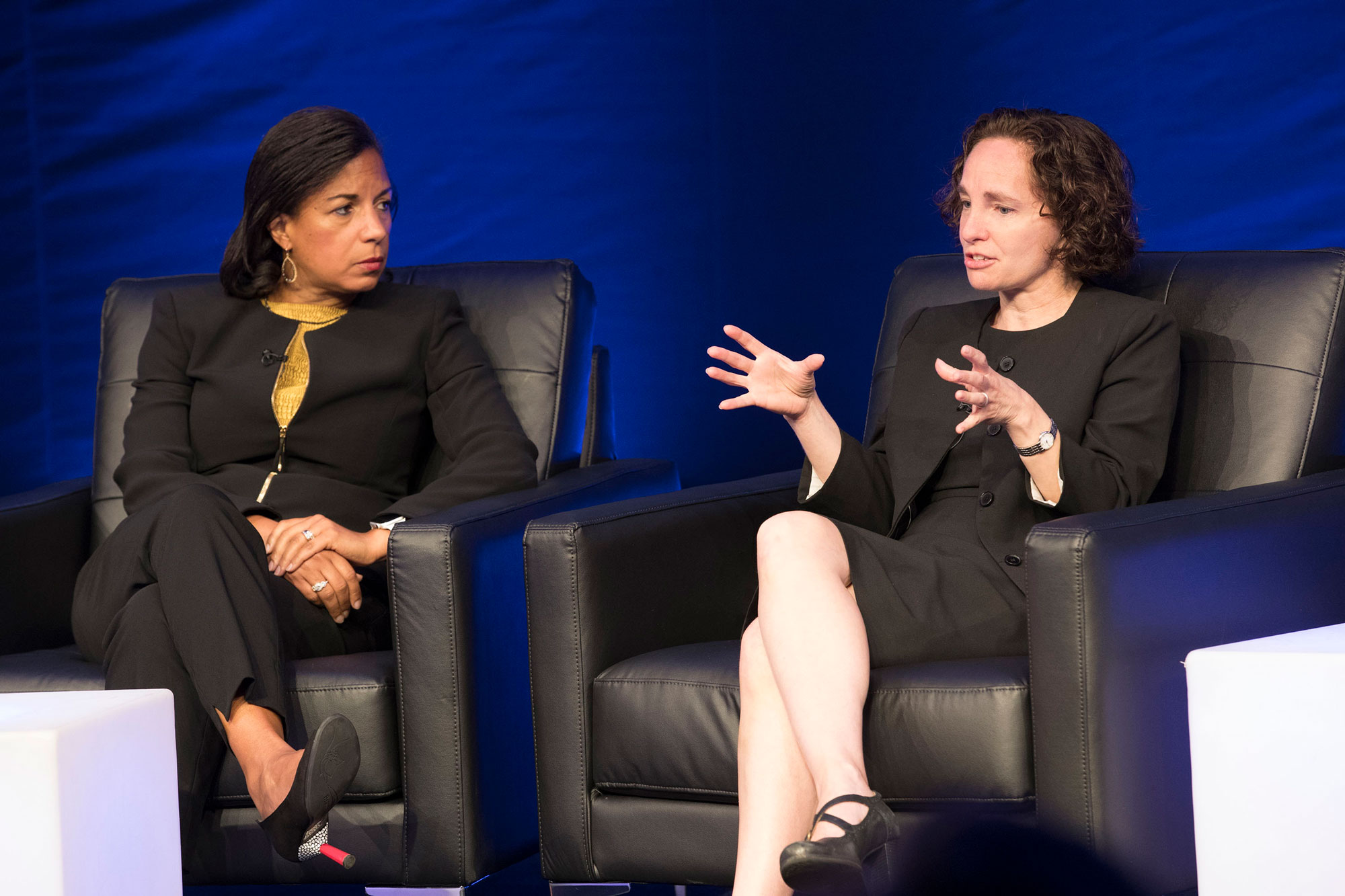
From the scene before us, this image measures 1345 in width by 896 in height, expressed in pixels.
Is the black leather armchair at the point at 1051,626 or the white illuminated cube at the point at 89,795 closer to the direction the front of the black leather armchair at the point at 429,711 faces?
the white illuminated cube

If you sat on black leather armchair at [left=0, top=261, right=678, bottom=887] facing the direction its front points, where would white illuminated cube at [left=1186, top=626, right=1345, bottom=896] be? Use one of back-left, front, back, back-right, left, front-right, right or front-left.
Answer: left

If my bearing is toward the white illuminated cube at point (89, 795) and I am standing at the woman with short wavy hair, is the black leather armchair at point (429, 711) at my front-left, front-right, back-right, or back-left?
front-right

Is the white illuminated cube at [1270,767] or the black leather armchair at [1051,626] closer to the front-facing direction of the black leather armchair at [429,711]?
the white illuminated cube

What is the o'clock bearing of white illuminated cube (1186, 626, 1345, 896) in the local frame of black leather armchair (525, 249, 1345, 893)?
The white illuminated cube is roughly at 10 o'clock from the black leather armchair.

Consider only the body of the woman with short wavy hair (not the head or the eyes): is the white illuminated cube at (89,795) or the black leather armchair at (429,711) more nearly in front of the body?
the white illuminated cube

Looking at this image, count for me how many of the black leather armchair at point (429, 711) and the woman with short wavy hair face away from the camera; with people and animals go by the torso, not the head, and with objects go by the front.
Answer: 0

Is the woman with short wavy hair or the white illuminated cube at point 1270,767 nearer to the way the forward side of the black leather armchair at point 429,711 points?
the white illuminated cube

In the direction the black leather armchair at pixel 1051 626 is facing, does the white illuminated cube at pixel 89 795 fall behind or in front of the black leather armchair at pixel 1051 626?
in front

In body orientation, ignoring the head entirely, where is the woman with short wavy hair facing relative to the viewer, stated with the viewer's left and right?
facing the viewer and to the left of the viewer

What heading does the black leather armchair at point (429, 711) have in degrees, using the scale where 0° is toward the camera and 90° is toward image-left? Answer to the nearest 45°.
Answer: approximately 45°

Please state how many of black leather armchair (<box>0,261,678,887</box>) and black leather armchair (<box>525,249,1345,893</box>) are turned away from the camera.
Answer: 0
